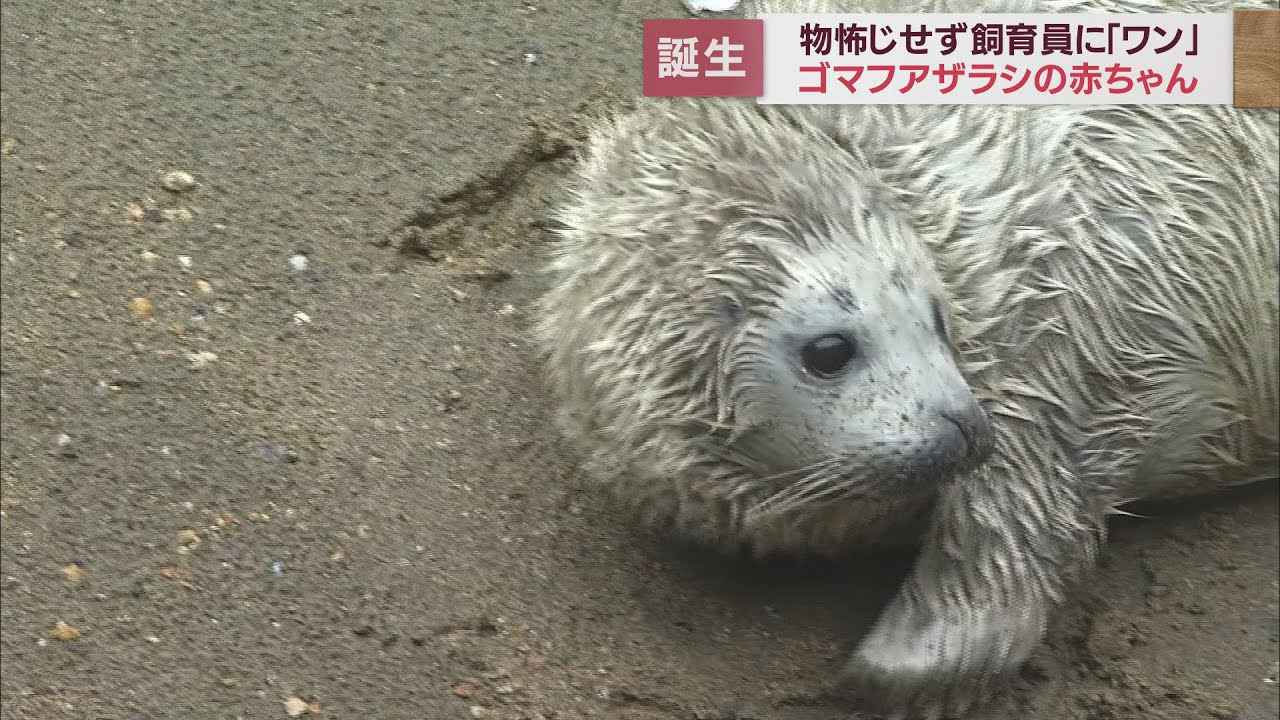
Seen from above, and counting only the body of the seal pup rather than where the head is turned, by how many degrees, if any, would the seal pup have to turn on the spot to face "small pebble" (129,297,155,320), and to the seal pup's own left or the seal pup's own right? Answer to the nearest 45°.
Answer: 0° — it already faces it

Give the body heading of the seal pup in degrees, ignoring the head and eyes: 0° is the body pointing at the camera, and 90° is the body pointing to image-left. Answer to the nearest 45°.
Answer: approximately 90°

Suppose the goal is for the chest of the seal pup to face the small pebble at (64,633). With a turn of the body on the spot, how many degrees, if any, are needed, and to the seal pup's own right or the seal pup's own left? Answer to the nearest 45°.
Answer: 0° — it already faces it

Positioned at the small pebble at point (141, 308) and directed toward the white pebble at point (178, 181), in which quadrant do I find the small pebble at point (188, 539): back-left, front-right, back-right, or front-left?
back-right

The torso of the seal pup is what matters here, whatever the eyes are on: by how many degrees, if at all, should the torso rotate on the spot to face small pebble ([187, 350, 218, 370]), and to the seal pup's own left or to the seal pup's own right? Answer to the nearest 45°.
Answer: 0° — it already faces it
